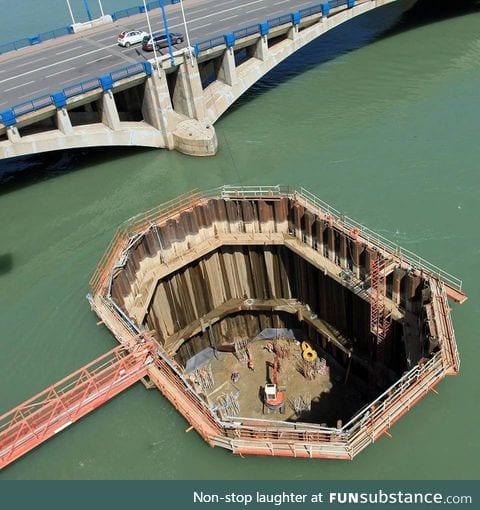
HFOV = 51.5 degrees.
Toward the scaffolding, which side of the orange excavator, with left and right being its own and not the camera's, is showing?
right

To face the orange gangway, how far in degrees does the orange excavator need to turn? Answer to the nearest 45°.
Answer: approximately 135° to its left

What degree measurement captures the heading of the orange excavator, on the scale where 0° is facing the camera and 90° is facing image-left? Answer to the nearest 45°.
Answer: approximately 180°

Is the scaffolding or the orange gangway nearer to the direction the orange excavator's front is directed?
the scaffolding

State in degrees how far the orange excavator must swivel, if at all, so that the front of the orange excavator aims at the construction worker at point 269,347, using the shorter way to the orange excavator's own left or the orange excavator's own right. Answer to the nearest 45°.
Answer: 0° — it already faces them
